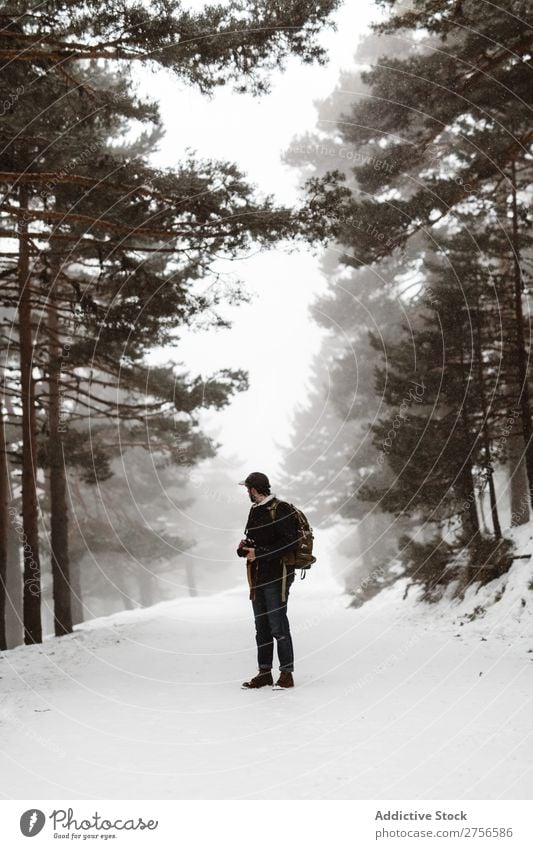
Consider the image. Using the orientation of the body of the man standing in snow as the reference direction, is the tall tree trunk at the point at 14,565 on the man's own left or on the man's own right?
on the man's own right

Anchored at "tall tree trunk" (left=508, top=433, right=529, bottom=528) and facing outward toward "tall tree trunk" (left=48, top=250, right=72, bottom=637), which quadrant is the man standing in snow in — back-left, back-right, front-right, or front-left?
front-left

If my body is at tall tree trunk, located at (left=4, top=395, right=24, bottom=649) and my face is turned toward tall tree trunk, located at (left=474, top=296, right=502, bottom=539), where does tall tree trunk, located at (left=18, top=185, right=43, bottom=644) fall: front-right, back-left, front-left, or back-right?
front-right

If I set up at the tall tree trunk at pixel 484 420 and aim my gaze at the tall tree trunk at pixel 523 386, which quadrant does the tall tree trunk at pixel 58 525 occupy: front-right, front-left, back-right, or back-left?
back-right

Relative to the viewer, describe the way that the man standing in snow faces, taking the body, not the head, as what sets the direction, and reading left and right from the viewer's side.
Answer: facing the viewer and to the left of the viewer

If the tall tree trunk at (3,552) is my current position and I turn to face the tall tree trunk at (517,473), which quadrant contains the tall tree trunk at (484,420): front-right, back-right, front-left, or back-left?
front-right

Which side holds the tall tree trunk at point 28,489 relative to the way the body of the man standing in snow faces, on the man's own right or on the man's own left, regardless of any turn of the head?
on the man's own right

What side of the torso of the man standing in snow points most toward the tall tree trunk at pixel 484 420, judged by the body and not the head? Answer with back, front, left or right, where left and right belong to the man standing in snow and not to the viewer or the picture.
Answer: back

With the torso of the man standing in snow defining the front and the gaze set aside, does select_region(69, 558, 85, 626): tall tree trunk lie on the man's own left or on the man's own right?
on the man's own right

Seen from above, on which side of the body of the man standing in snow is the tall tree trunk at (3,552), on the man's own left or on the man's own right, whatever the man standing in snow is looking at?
on the man's own right

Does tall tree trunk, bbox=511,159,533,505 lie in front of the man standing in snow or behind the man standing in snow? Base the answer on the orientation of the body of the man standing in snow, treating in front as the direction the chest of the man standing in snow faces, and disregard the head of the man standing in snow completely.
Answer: behind

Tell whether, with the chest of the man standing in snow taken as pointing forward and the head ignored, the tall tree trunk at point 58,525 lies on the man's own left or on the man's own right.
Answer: on the man's own right
